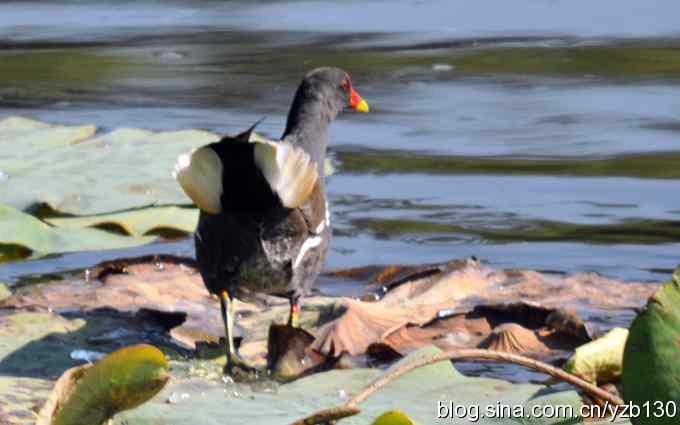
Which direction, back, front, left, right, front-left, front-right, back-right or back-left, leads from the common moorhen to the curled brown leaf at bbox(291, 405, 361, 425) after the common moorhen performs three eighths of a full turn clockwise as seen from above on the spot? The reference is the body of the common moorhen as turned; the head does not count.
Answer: front

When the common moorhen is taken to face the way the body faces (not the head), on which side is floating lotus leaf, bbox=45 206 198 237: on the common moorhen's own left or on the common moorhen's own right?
on the common moorhen's own left

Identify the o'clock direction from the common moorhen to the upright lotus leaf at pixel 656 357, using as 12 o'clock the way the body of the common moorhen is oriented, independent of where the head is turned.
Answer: The upright lotus leaf is roughly at 4 o'clock from the common moorhen.

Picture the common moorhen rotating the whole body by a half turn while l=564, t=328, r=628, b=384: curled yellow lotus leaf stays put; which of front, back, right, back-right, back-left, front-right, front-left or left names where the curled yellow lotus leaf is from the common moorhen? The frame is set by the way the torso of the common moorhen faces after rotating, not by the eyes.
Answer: left

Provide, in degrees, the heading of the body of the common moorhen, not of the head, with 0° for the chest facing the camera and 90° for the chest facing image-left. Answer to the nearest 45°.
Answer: approximately 225°

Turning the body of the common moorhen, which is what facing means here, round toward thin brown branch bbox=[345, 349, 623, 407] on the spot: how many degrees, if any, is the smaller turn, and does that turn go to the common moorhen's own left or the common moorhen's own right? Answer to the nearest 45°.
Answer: approximately 135° to the common moorhen's own right

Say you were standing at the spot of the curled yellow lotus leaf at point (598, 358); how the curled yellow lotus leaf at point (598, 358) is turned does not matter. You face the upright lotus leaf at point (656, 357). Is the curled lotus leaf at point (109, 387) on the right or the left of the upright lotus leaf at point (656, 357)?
right

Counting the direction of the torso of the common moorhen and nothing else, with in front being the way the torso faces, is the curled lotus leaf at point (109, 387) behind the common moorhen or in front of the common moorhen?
behind

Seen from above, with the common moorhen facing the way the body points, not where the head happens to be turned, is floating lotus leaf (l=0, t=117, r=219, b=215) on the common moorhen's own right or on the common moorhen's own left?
on the common moorhen's own left

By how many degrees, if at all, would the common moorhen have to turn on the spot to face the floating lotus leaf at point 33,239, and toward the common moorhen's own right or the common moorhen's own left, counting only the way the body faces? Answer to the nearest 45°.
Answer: approximately 90° to the common moorhen's own left

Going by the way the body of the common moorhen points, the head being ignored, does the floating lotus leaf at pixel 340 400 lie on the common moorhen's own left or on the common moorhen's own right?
on the common moorhen's own right
